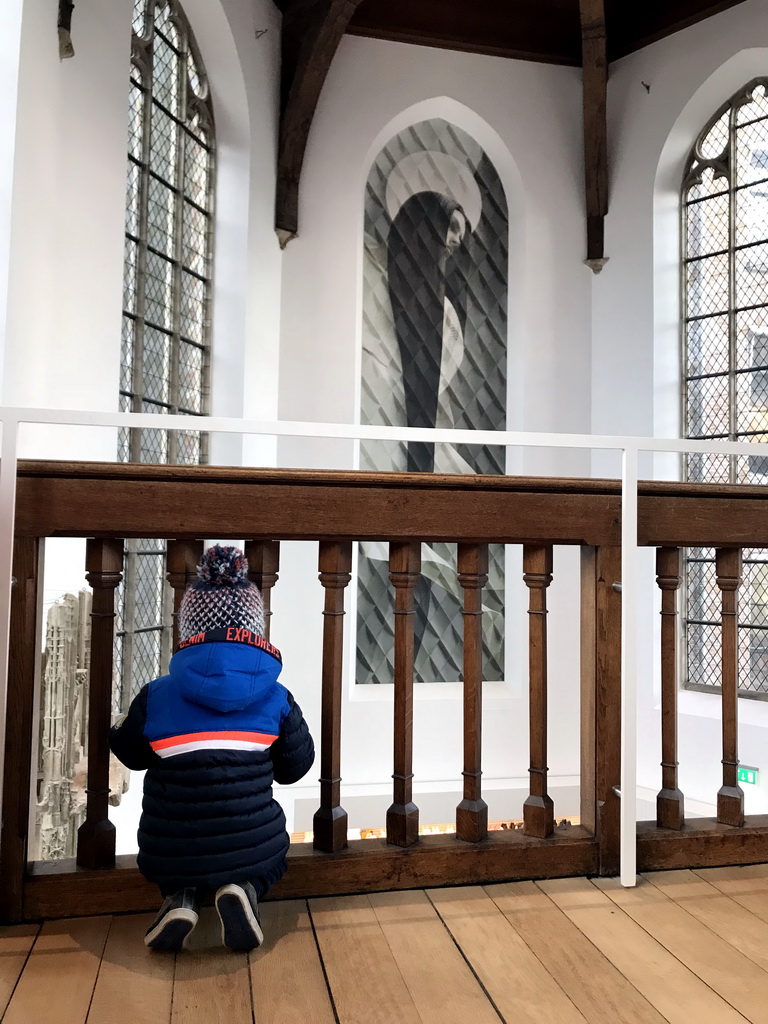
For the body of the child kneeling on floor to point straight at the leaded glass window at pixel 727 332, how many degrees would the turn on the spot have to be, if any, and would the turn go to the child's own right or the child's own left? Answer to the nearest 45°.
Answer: approximately 45° to the child's own right

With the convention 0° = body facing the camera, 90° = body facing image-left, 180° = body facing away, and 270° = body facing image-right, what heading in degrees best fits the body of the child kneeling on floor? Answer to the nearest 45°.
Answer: approximately 180°

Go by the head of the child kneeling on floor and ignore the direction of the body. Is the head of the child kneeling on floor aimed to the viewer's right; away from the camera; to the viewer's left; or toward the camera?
away from the camera

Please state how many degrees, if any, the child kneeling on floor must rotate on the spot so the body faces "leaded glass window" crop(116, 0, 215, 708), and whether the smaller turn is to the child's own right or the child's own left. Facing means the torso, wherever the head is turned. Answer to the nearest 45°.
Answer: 0° — they already face it
